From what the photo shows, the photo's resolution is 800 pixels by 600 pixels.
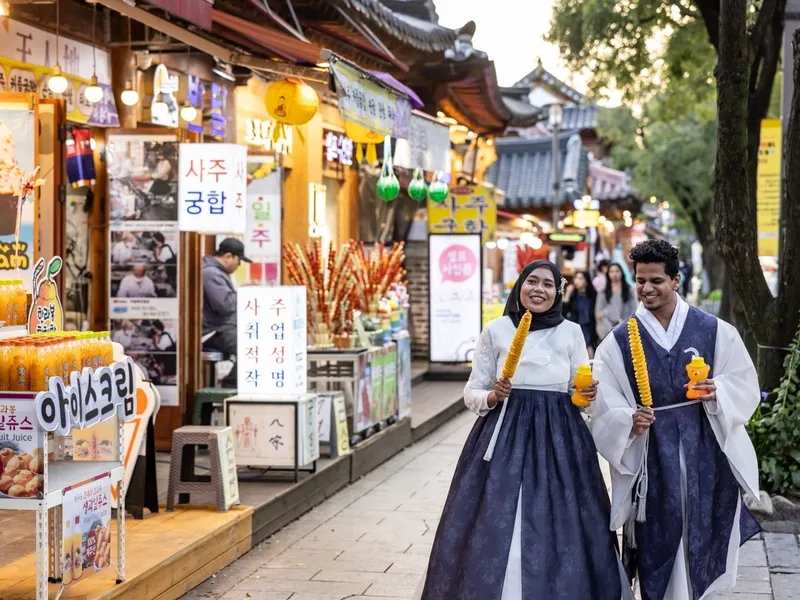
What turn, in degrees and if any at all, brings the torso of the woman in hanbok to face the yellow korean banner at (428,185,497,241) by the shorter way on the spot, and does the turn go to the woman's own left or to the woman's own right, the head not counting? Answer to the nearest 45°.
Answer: approximately 180°

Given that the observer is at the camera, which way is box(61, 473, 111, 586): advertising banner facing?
facing the viewer and to the right of the viewer

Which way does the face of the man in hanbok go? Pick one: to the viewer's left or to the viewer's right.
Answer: to the viewer's left
